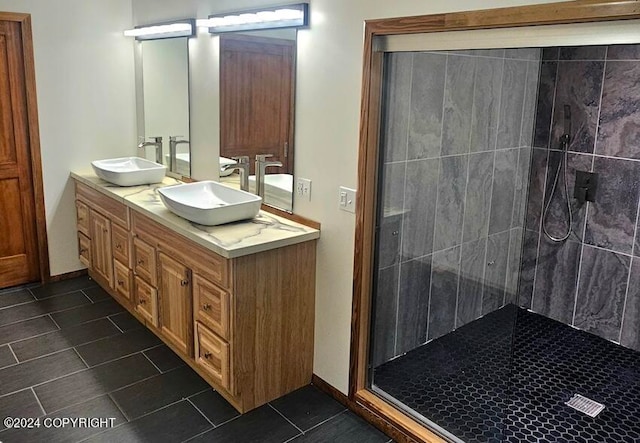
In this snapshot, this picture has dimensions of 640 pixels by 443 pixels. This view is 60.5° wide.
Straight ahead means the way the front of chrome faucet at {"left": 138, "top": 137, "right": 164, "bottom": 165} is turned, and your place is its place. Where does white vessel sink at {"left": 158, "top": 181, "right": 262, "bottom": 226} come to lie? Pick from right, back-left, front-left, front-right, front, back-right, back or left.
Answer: front-left

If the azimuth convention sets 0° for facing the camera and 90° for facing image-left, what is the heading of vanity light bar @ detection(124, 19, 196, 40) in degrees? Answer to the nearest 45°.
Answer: approximately 45°

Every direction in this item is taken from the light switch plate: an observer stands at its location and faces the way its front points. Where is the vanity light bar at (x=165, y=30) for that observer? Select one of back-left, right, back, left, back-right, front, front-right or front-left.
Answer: right

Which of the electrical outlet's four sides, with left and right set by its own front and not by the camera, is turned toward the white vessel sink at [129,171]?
right

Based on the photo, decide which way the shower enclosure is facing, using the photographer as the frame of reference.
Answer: facing the viewer and to the left of the viewer

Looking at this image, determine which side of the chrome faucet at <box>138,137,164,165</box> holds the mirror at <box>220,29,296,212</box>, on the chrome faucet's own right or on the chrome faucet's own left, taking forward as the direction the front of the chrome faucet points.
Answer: on the chrome faucet's own left

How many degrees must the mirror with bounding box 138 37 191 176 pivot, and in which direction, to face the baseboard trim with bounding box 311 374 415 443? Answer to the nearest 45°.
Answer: approximately 90° to its left

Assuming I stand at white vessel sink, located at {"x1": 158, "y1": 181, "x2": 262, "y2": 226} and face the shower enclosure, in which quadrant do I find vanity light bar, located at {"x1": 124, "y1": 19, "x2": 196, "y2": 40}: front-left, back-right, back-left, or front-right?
back-left
